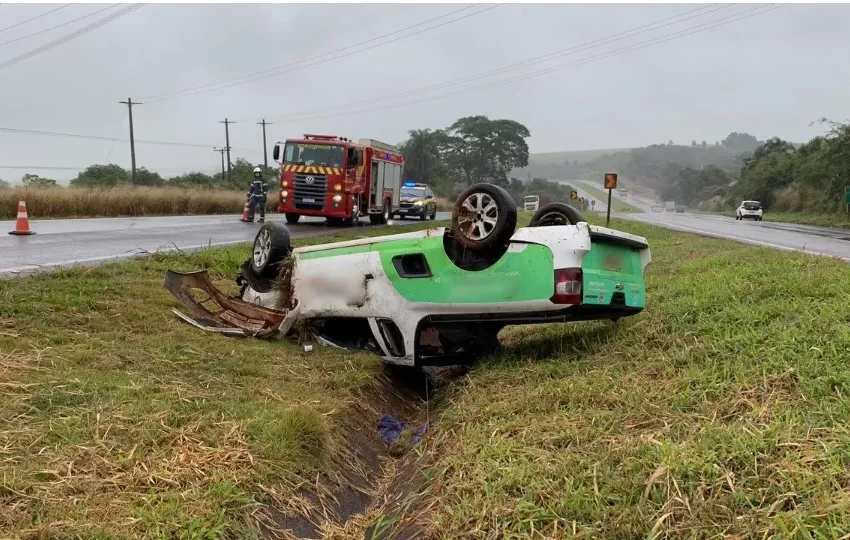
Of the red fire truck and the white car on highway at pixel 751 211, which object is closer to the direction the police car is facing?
the red fire truck

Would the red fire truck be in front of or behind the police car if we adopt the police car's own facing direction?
in front

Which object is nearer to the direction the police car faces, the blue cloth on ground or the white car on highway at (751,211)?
the blue cloth on ground

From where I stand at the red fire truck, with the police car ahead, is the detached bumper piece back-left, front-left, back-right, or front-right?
back-right

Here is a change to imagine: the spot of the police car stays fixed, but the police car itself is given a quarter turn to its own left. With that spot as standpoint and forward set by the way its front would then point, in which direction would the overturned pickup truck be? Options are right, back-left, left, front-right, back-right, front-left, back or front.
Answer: front-right

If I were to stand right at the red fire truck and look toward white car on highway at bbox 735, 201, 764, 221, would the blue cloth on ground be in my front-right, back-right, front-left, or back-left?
back-right

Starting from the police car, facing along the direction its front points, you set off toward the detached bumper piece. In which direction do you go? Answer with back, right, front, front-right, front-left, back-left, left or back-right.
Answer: front-left

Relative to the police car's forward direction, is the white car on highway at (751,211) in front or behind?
behind

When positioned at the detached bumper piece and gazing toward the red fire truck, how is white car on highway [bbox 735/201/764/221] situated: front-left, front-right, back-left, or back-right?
front-right

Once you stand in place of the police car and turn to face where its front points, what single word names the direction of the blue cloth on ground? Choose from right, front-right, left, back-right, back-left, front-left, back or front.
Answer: front-left

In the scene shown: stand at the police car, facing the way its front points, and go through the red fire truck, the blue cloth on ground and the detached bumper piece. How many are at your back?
0
